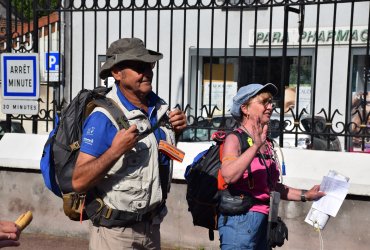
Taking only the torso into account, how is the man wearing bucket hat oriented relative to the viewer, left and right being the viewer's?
facing the viewer and to the right of the viewer

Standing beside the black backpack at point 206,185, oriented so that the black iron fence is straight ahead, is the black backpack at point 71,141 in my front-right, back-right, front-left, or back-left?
back-left

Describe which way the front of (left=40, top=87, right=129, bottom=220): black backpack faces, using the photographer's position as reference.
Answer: facing to the left of the viewer

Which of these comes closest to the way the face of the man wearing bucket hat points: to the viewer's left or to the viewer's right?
to the viewer's right

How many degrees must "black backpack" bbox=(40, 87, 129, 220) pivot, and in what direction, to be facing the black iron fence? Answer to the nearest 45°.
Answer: approximately 90° to its right

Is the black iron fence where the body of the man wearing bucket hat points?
no

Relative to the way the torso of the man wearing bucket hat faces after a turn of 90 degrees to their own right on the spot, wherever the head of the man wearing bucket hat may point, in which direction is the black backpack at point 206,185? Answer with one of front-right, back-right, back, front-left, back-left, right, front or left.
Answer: back

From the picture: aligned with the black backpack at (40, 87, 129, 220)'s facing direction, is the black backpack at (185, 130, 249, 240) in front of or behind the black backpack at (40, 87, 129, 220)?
behind
